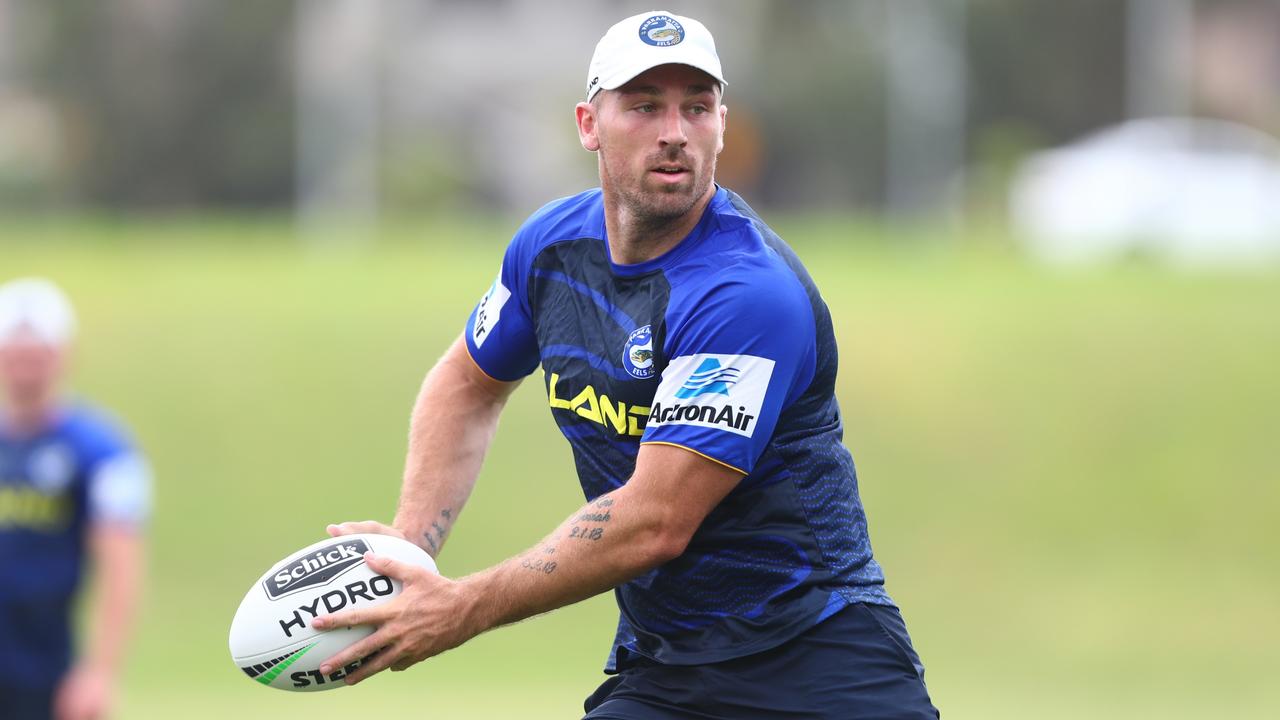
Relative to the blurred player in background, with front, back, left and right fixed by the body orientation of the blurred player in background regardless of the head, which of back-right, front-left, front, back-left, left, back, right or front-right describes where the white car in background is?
back-left

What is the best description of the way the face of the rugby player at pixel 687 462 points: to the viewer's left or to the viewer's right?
to the viewer's right

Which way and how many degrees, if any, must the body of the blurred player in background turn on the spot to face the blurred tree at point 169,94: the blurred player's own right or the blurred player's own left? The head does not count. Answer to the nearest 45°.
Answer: approximately 180°

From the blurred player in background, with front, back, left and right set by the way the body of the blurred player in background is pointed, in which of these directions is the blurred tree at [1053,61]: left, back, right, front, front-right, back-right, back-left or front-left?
back-left

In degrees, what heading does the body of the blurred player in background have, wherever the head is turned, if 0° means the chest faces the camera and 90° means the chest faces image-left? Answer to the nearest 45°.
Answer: approximately 0°

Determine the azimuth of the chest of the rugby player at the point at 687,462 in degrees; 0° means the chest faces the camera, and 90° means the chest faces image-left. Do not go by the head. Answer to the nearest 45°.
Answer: approximately 45°
